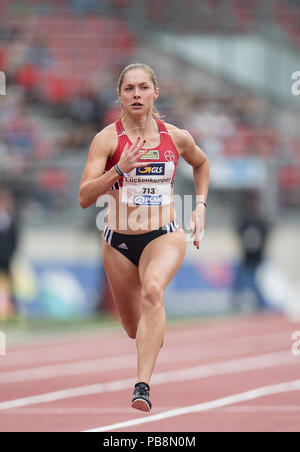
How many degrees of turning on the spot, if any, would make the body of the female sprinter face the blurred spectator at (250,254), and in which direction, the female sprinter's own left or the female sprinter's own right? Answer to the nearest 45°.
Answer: approximately 180°

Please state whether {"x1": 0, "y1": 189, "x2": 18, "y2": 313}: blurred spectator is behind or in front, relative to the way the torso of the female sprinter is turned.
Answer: behind

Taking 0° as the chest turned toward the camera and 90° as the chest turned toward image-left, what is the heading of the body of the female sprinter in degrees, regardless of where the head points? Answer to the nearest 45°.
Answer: approximately 0°
